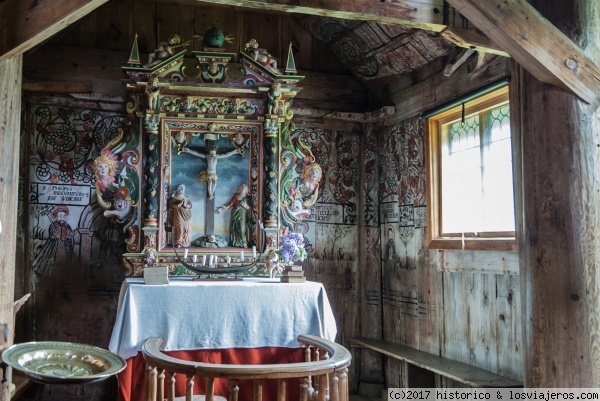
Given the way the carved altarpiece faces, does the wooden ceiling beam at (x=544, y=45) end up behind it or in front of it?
in front

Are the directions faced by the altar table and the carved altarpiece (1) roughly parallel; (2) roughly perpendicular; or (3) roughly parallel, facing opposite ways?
roughly parallel

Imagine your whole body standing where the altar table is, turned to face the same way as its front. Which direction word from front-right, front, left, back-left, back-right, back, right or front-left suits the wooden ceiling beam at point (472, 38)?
front-left

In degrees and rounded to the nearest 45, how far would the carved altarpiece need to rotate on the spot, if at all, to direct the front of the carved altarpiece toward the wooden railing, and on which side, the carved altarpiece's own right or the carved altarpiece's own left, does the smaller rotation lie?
0° — it already faces it

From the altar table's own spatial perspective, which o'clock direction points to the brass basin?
The brass basin is roughly at 1 o'clock from the altar table.

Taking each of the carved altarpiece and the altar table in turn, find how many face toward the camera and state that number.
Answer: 2

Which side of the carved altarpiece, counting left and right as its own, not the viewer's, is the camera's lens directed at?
front

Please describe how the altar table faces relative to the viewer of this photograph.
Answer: facing the viewer

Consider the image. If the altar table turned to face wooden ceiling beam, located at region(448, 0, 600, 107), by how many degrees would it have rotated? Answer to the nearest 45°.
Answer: approximately 45° to its left

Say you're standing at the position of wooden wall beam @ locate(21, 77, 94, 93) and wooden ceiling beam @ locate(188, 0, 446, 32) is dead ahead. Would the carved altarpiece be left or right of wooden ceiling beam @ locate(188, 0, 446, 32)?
left

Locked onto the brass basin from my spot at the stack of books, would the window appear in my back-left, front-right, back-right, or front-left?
back-left

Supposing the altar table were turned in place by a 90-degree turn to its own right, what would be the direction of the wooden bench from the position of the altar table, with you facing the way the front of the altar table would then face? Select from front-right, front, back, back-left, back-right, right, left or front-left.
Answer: back

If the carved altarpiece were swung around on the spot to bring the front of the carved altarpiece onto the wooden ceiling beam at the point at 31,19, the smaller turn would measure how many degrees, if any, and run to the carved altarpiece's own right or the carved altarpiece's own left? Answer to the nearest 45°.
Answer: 0° — it already faces it

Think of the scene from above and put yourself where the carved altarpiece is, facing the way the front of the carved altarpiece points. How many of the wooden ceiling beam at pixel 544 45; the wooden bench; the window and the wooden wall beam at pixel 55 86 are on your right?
1
